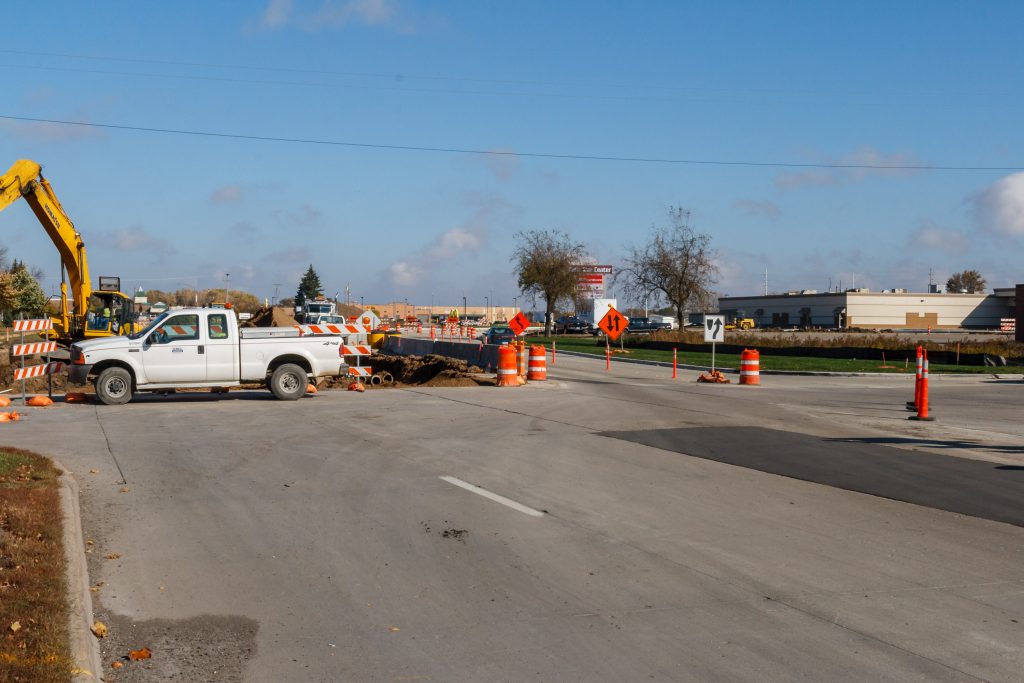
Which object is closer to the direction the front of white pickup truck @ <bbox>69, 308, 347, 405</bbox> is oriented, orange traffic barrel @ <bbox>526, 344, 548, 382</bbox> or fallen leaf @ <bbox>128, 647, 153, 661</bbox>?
the fallen leaf

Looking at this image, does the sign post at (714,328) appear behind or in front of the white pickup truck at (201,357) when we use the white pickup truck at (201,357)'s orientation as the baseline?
behind

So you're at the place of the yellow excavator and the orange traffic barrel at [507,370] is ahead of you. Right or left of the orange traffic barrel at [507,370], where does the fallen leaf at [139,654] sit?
right

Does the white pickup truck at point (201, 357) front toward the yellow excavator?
no

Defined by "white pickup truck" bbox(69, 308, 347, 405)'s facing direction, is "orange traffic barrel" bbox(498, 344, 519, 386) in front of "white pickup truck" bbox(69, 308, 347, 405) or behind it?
behind

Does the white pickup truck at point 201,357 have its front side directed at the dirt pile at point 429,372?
no

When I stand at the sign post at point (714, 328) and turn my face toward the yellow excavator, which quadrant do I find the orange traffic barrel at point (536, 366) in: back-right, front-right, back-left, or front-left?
front-left

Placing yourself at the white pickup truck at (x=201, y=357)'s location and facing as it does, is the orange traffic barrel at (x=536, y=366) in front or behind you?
behind

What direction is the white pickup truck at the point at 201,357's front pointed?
to the viewer's left

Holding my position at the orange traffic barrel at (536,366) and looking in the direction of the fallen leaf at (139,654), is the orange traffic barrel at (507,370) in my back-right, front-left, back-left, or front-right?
front-right

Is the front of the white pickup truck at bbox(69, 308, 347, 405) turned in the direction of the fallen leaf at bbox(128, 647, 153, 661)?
no

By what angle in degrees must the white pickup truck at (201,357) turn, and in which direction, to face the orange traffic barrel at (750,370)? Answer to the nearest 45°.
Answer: approximately 180°
